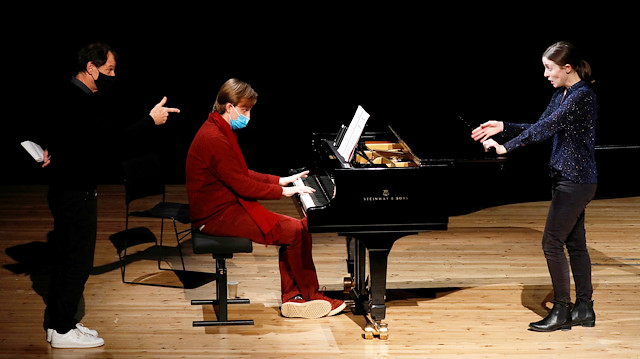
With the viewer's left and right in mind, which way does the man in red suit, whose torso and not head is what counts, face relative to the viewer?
facing to the right of the viewer

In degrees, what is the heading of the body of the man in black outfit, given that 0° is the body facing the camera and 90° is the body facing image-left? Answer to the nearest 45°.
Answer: approximately 270°

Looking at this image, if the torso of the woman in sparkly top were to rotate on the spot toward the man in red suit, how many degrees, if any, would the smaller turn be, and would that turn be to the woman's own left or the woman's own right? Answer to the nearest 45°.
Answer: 0° — they already face them

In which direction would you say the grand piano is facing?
to the viewer's left

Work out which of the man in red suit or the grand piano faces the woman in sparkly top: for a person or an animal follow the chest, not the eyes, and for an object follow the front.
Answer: the man in red suit

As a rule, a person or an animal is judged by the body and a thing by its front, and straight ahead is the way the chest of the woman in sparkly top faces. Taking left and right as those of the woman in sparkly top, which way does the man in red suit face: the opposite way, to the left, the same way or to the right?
the opposite way

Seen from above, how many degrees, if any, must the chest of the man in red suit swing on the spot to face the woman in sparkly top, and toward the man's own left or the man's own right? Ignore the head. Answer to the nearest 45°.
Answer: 0° — they already face them

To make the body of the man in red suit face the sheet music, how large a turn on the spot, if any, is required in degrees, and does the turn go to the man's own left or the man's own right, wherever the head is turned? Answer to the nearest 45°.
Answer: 0° — they already face it

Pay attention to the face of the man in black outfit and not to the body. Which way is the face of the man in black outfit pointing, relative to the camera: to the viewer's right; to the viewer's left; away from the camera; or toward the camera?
to the viewer's right

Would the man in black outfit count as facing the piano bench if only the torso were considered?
yes

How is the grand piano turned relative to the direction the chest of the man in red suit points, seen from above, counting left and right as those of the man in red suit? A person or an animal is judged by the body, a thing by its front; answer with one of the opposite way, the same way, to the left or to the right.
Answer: the opposite way

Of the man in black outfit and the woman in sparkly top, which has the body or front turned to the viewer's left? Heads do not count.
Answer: the woman in sparkly top

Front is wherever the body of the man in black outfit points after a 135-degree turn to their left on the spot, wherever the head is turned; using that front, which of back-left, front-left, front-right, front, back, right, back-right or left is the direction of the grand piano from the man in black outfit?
back-right

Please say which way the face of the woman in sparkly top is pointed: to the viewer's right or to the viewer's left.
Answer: to the viewer's left

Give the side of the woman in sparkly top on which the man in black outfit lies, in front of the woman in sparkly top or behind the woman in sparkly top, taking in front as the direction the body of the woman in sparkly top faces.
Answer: in front

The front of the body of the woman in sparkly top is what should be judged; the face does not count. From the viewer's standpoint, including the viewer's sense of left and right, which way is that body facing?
facing to the left of the viewer

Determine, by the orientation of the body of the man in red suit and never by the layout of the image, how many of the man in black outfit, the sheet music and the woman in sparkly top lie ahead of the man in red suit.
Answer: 2
